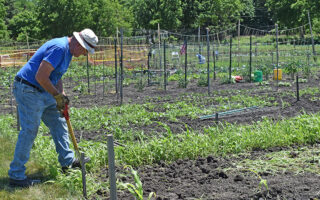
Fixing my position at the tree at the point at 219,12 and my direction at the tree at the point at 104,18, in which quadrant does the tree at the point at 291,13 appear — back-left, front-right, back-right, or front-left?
back-left

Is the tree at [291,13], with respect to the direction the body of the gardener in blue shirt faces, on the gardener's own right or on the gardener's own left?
on the gardener's own left

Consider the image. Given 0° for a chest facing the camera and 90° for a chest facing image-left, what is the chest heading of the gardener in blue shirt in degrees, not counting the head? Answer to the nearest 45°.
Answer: approximately 270°

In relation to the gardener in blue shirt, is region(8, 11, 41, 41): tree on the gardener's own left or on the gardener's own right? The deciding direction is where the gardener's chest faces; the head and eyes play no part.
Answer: on the gardener's own left

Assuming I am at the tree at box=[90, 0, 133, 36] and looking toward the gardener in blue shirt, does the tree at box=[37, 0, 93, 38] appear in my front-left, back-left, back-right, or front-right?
front-right

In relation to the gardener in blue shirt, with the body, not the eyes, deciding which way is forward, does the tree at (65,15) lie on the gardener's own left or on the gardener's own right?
on the gardener's own left

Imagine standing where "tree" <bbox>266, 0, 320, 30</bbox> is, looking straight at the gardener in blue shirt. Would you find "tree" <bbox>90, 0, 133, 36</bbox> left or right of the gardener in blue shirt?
right

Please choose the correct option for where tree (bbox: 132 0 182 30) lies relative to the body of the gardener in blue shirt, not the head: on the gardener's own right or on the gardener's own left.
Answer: on the gardener's own left

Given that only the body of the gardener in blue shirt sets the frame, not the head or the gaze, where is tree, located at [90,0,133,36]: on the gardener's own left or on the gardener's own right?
on the gardener's own left
